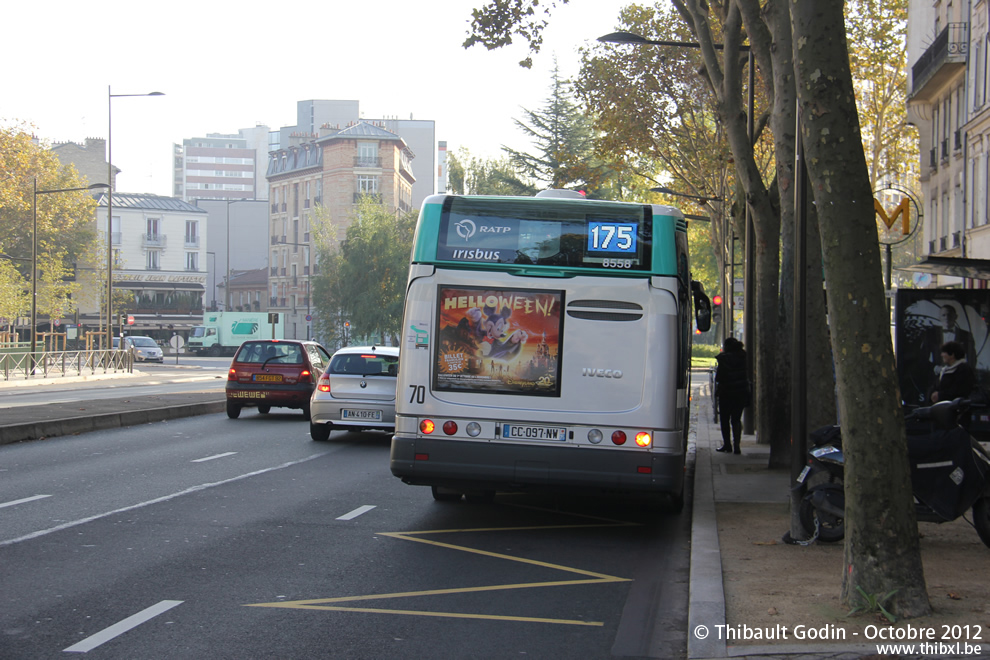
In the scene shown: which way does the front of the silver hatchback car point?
away from the camera

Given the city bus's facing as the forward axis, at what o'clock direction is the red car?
The red car is roughly at 11 o'clock from the city bus.

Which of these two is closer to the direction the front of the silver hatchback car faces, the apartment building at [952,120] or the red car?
the red car

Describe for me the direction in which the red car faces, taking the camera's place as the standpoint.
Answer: facing away from the viewer

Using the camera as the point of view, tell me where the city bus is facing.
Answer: facing away from the viewer

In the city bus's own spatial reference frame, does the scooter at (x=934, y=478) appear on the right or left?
on its right

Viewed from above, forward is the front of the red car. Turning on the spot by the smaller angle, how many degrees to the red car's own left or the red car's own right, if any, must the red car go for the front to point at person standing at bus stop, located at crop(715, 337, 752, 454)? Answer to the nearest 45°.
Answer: approximately 135° to the red car's own right

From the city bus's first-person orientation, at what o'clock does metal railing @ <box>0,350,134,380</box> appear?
The metal railing is roughly at 11 o'clock from the city bus.

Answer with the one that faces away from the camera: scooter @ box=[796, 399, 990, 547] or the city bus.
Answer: the city bus
